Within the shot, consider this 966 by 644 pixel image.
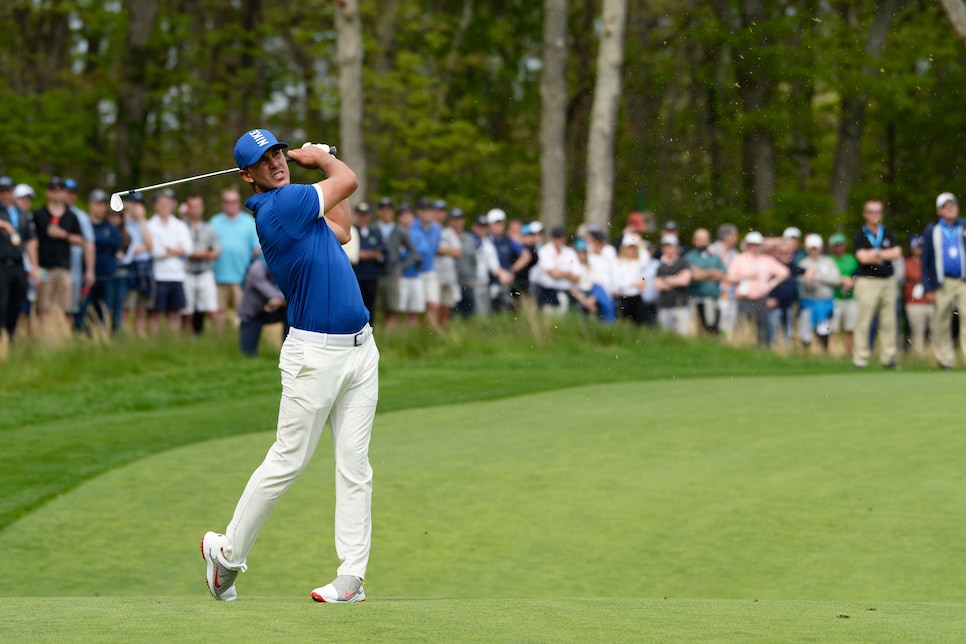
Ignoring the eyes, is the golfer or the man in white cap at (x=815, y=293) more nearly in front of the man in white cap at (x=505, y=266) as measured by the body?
the golfer

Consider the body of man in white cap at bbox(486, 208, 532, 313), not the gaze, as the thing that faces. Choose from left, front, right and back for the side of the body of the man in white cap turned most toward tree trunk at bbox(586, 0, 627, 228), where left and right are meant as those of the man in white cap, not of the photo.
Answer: back

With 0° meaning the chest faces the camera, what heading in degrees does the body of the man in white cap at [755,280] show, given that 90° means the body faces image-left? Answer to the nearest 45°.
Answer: approximately 0°

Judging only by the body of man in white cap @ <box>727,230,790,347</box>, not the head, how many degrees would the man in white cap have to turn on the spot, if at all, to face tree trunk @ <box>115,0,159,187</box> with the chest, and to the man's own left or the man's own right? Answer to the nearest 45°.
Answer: approximately 135° to the man's own right

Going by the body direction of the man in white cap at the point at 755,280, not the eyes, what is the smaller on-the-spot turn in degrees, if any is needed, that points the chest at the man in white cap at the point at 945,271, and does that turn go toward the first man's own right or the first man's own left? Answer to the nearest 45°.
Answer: approximately 45° to the first man's own left
